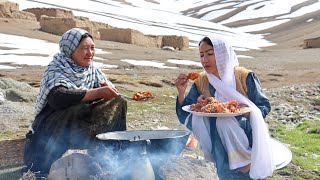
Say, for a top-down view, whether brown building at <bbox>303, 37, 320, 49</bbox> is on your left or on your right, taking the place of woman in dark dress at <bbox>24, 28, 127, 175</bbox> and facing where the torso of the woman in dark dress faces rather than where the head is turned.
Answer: on your left

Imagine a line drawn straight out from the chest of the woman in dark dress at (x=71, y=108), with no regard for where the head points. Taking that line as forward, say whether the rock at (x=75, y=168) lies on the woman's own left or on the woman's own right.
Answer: on the woman's own right

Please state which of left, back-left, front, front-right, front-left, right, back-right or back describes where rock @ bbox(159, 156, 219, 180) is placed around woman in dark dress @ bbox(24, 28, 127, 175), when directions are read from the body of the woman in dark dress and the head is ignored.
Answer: front-right

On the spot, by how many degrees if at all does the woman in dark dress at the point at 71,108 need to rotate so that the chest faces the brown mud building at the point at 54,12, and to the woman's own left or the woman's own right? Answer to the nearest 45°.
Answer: approximately 90° to the woman's own left

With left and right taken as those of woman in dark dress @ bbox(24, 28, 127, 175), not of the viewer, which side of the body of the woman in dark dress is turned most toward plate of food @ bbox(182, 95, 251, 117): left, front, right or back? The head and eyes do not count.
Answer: front

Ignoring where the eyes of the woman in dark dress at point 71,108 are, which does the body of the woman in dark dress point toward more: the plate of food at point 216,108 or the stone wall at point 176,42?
the plate of food

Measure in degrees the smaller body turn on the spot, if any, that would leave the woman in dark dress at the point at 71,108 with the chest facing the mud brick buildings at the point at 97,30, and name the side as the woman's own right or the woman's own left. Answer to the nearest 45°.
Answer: approximately 90° to the woman's own left

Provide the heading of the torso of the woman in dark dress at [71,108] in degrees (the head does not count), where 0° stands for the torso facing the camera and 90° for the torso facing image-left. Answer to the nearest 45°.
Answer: approximately 270°

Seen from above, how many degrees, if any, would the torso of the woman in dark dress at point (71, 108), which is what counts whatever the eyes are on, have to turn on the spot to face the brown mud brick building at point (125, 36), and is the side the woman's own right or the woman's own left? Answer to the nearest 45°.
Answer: approximately 90° to the woman's own left

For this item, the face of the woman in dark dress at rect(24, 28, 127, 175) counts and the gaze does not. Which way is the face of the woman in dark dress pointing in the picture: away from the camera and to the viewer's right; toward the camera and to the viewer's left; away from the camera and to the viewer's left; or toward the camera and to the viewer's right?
toward the camera and to the viewer's right

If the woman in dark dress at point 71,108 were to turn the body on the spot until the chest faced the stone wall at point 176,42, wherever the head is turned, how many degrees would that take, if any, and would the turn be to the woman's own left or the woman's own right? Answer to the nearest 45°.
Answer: approximately 90° to the woman's own left

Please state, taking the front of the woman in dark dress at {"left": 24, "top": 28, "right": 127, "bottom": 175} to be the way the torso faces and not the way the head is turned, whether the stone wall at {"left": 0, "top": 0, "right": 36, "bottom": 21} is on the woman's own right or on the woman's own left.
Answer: on the woman's own left
